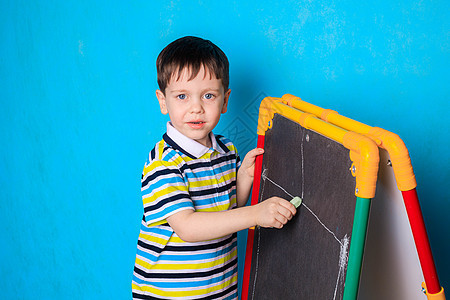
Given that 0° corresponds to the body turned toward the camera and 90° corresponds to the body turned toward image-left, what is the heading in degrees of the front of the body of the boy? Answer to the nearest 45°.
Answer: approximately 315°
